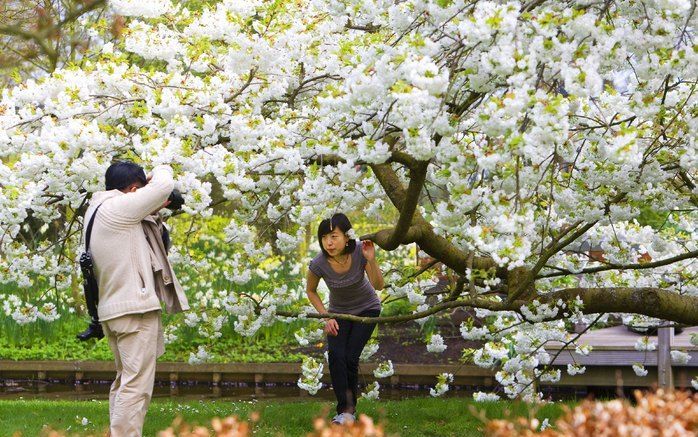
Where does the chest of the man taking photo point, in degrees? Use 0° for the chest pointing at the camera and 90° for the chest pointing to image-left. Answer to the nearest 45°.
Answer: approximately 270°

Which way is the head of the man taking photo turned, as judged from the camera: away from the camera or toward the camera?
away from the camera

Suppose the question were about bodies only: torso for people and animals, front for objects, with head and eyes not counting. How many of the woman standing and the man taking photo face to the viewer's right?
1

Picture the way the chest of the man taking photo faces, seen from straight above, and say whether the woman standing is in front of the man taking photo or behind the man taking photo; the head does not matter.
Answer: in front

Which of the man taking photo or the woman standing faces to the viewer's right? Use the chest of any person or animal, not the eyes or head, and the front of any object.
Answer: the man taking photo

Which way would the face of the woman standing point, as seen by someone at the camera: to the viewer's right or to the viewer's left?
to the viewer's left

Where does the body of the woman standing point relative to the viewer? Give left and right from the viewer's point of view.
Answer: facing the viewer and to the left of the viewer

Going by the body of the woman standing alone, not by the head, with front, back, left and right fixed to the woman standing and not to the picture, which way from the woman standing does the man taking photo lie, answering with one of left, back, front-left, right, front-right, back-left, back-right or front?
front
